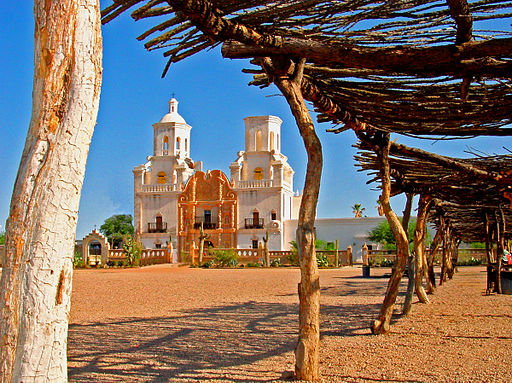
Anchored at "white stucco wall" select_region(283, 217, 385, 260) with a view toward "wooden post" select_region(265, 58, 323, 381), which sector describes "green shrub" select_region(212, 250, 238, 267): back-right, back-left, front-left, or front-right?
front-right

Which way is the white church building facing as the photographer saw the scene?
facing the viewer

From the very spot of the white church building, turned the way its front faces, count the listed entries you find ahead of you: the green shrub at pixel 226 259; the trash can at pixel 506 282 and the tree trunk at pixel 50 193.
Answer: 3

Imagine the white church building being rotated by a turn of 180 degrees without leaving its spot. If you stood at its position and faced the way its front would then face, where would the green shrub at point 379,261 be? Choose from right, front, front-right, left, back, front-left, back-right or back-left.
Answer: back-right

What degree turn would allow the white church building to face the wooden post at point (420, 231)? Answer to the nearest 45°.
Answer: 0° — it already faces it

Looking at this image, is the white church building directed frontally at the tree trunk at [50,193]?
yes

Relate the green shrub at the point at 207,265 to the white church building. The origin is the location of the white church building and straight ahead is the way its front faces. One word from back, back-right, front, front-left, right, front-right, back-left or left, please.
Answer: front

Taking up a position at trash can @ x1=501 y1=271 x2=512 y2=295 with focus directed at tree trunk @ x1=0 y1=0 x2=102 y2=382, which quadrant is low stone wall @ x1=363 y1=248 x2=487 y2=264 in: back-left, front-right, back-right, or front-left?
back-right

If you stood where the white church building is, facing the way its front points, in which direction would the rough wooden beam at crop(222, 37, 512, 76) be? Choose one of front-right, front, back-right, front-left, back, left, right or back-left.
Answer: front

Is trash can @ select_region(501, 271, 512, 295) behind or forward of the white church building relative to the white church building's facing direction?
forward

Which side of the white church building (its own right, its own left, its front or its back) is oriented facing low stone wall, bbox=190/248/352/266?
front

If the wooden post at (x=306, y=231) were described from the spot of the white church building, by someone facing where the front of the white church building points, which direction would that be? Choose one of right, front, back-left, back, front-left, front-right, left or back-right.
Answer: front

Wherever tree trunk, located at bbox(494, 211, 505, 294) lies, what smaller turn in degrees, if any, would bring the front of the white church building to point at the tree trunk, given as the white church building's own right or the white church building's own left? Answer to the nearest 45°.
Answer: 0° — it already faces it

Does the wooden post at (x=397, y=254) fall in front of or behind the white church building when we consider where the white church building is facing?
in front

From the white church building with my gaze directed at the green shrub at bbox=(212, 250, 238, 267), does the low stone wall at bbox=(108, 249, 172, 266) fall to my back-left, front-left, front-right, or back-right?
front-right

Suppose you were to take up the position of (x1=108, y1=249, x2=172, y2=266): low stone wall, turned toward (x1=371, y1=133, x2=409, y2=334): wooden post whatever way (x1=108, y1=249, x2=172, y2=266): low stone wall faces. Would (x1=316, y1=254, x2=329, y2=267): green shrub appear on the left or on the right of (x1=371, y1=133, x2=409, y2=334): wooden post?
left
